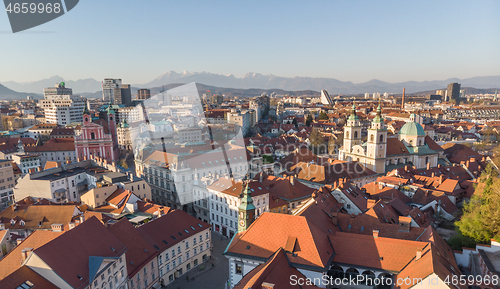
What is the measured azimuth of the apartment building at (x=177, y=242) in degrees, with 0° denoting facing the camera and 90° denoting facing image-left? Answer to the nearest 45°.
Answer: approximately 315°

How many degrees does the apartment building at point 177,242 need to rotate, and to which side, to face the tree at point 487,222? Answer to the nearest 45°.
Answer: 0° — it already faces it
